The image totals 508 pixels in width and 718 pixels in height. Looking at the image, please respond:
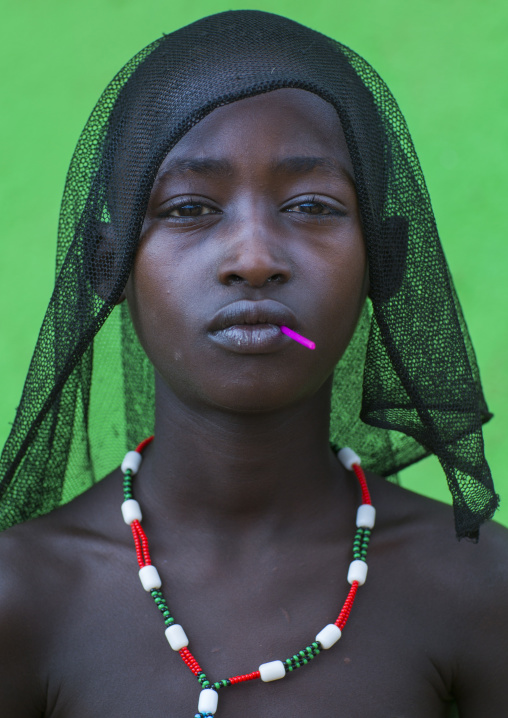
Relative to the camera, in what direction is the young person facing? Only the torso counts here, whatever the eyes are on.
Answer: toward the camera
